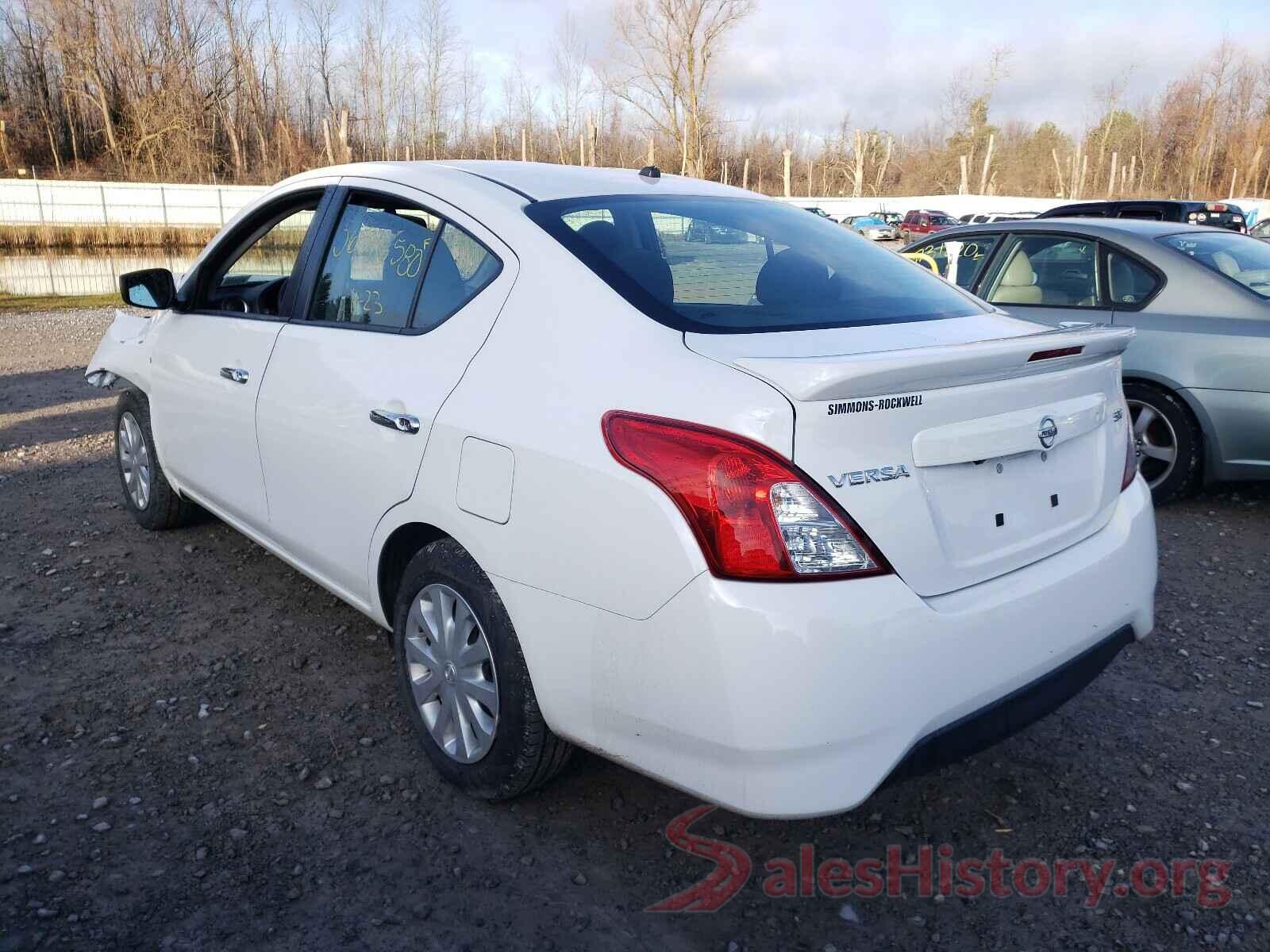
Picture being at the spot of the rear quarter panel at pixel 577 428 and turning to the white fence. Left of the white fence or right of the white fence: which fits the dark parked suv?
right

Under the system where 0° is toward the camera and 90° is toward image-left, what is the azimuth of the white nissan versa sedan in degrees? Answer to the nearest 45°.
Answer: approximately 135°

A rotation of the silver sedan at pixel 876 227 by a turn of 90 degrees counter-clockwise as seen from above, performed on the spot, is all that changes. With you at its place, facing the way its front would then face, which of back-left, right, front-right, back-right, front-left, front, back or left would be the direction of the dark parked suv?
back-right

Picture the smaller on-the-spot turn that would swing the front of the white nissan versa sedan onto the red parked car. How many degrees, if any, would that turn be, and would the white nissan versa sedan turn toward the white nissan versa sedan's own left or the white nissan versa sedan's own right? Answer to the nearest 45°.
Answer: approximately 45° to the white nissan versa sedan's own right

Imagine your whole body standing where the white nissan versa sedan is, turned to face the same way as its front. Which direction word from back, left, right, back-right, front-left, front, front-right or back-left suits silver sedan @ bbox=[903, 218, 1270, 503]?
right
